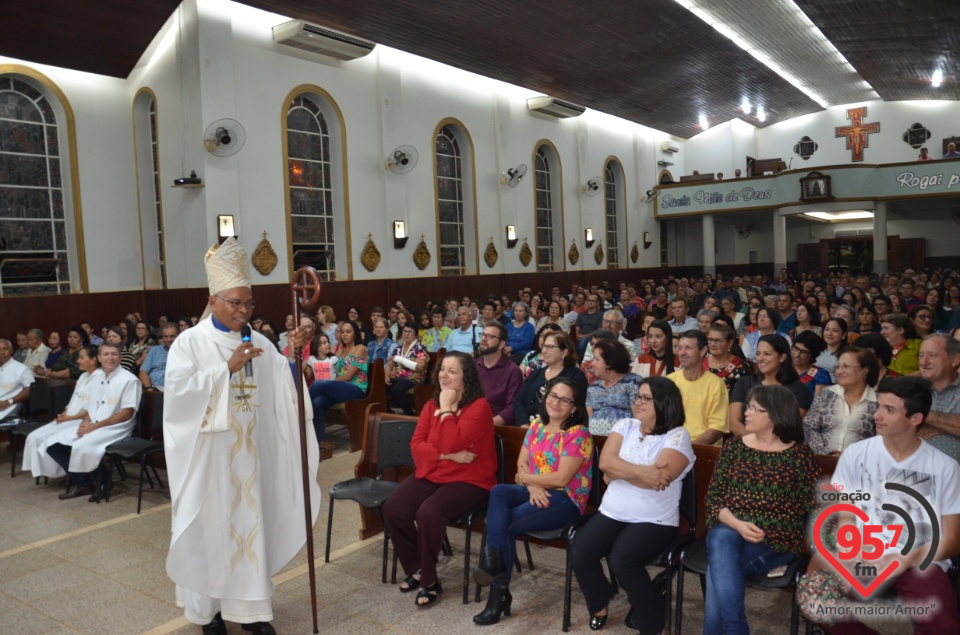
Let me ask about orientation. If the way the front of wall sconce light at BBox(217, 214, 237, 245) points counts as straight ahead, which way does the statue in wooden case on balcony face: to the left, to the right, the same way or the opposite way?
to the right

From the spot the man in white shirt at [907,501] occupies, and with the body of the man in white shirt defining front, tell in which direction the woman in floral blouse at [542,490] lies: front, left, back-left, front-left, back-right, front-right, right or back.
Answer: front-right

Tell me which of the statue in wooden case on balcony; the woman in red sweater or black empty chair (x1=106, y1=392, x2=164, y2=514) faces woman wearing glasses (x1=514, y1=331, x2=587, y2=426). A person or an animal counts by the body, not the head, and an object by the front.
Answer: the statue in wooden case on balcony

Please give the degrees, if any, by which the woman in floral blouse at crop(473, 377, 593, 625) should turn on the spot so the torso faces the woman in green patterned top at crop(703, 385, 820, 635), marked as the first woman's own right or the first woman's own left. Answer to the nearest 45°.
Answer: approximately 90° to the first woman's own left

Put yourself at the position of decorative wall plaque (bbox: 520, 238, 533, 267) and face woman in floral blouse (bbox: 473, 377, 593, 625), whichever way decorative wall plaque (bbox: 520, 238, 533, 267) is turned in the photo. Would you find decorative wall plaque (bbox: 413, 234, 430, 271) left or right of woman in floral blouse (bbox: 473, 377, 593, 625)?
right

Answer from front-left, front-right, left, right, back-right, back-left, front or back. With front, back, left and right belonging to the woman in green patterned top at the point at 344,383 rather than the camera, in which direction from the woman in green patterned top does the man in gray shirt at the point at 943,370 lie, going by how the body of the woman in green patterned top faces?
left

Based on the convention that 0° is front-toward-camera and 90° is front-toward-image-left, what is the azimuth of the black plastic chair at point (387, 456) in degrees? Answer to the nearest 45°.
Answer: approximately 45°

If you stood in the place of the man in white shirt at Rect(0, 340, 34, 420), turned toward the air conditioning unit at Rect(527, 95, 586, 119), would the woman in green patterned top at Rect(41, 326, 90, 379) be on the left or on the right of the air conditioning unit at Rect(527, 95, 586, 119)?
left

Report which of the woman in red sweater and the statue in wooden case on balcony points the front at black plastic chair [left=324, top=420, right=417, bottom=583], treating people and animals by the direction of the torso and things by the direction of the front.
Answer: the statue in wooden case on balcony

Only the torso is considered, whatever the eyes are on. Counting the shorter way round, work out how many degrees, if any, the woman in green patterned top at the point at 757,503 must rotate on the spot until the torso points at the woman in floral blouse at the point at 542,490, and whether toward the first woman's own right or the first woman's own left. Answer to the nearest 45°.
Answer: approximately 45° to the first woman's own right
